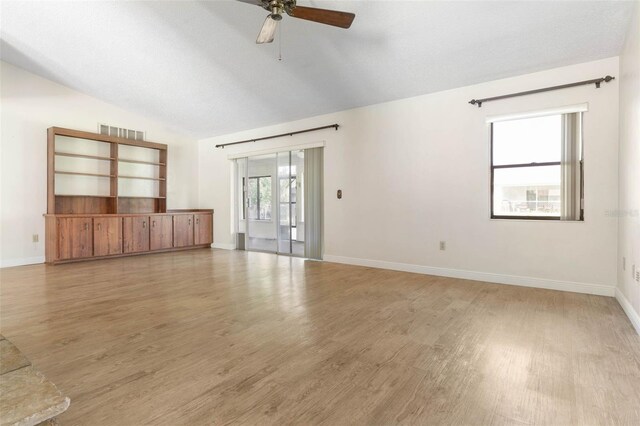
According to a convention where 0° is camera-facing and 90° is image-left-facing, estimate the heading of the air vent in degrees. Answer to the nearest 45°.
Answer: approximately 315°
